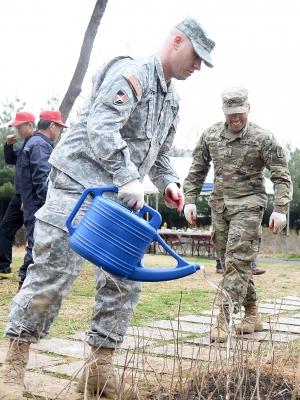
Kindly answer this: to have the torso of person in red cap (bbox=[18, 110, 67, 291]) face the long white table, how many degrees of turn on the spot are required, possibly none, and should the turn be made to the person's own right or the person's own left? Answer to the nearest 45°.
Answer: approximately 90° to the person's own left

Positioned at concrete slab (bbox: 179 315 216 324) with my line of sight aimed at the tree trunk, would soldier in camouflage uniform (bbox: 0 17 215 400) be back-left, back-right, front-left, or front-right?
back-left

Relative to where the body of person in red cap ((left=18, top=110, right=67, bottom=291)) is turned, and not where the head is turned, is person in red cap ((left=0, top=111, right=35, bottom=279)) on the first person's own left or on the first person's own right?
on the first person's own left

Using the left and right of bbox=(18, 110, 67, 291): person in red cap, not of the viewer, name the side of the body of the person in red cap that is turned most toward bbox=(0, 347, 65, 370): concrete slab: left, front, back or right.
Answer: right

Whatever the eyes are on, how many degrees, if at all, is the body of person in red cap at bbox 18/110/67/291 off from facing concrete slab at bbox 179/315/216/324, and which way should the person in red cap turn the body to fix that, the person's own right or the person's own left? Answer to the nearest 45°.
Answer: approximately 45° to the person's own right

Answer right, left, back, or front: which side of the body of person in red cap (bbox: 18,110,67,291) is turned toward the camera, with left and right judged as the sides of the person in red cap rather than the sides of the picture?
right

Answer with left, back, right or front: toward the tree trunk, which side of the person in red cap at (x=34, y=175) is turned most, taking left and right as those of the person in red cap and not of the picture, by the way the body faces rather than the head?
left
